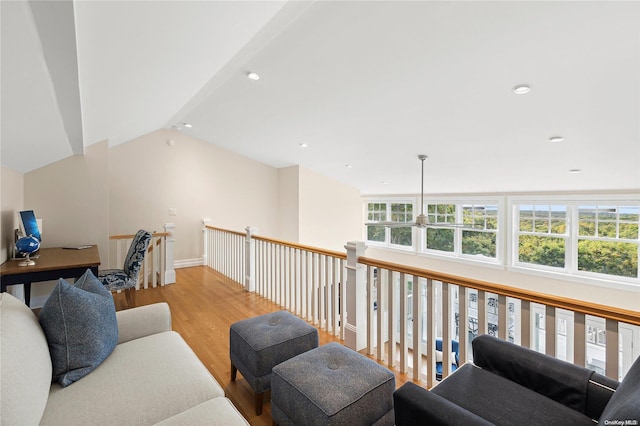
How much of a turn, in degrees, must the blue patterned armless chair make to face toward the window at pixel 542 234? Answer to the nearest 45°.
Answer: approximately 180°

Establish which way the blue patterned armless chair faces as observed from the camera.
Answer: facing to the left of the viewer
